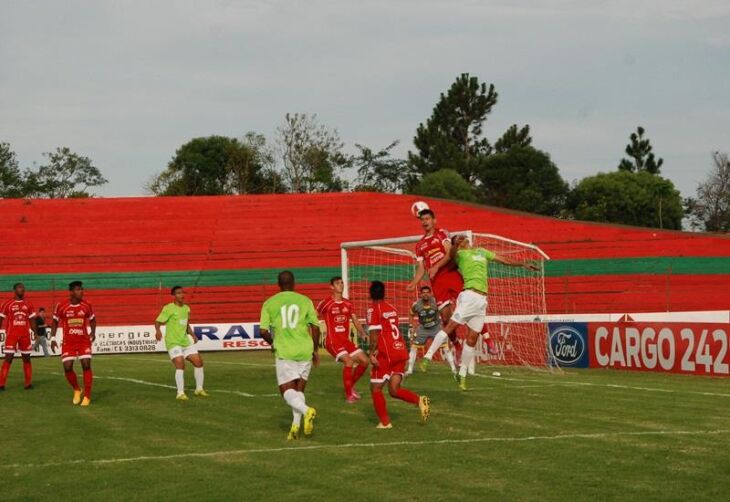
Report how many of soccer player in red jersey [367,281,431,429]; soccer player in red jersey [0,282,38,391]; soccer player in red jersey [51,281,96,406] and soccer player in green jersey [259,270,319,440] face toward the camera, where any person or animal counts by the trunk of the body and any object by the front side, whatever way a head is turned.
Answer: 2

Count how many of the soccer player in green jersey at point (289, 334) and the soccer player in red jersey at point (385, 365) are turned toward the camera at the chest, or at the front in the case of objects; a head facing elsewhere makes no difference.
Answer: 0

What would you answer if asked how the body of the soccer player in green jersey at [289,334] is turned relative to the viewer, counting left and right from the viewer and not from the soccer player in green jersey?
facing away from the viewer

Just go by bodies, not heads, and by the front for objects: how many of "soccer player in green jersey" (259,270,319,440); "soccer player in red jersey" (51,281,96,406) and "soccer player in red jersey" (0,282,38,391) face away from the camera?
1

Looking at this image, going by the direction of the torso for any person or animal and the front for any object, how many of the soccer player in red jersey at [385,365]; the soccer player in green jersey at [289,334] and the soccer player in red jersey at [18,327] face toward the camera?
1

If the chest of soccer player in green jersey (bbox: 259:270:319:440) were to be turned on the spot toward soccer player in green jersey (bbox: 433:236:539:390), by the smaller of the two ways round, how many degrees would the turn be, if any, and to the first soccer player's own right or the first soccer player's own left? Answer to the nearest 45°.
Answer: approximately 45° to the first soccer player's own right

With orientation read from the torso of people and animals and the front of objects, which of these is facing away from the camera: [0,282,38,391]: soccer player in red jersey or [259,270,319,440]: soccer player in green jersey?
the soccer player in green jersey

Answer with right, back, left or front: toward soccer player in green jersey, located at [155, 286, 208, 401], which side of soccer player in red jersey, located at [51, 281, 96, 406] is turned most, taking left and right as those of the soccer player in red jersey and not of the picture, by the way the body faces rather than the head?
left

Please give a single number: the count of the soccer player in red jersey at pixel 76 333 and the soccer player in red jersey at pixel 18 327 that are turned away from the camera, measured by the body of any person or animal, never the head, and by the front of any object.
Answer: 0

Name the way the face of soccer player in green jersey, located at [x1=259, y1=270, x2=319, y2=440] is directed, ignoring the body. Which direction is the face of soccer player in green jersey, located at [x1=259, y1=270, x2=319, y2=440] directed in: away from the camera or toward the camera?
away from the camera

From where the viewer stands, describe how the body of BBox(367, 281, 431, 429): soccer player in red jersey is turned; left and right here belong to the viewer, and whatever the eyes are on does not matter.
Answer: facing away from the viewer and to the left of the viewer

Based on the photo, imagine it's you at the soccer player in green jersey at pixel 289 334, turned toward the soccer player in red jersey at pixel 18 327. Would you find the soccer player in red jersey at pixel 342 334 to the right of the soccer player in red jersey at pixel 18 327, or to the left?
right
